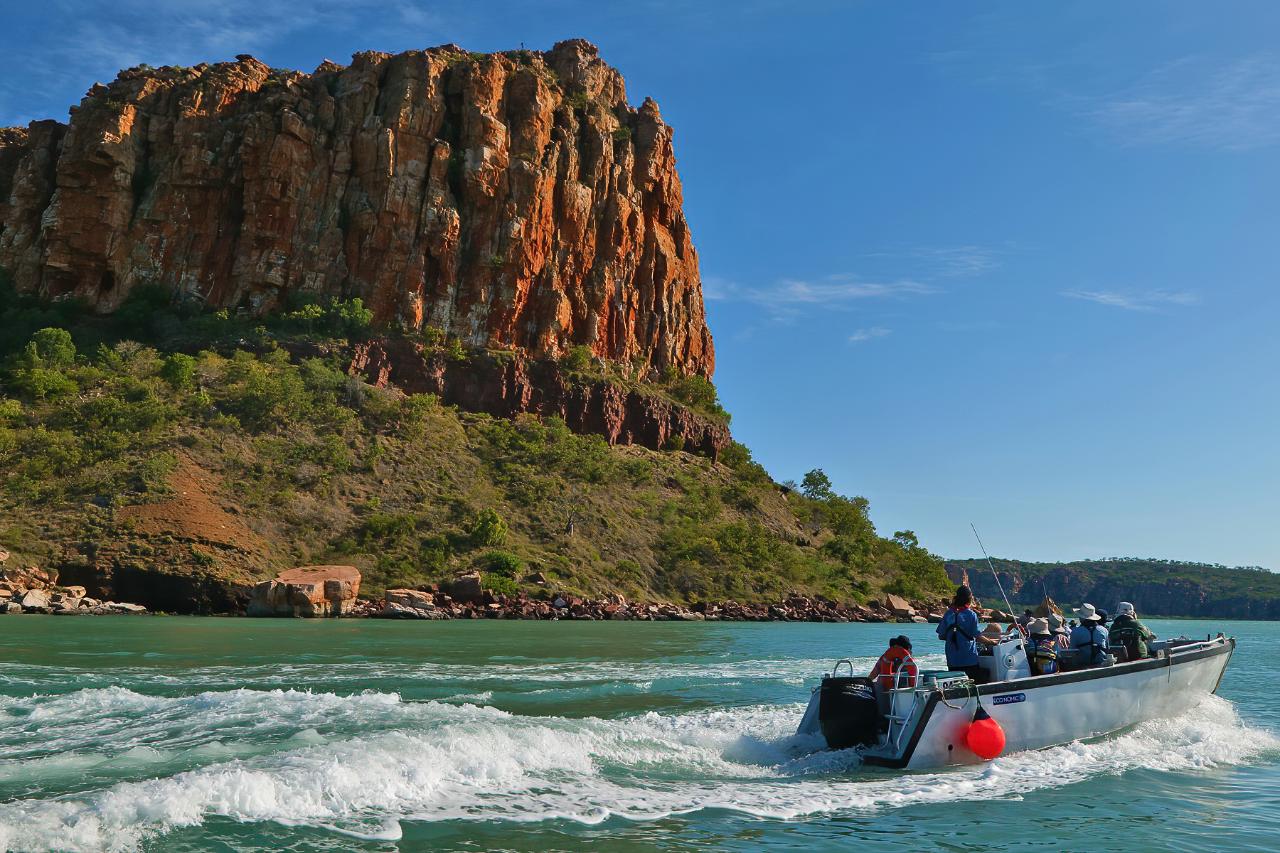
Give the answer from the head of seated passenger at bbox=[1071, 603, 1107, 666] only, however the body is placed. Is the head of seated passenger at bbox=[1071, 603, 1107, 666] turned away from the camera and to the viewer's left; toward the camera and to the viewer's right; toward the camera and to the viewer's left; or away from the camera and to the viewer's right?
away from the camera and to the viewer's right

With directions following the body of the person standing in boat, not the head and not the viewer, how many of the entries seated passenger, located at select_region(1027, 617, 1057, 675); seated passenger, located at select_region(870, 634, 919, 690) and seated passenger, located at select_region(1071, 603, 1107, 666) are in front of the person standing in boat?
2

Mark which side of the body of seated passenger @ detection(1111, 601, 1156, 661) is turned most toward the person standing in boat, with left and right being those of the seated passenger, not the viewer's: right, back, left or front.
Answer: back

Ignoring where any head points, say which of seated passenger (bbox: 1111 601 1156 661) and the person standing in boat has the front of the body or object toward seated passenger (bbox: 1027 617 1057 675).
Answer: the person standing in boat

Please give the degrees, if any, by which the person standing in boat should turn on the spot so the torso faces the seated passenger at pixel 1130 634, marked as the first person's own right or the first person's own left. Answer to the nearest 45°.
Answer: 0° — they already face them

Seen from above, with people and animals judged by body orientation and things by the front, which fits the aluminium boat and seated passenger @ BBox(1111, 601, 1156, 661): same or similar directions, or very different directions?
same or similar directions

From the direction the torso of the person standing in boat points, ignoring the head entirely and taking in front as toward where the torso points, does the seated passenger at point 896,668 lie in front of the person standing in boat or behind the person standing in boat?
behind

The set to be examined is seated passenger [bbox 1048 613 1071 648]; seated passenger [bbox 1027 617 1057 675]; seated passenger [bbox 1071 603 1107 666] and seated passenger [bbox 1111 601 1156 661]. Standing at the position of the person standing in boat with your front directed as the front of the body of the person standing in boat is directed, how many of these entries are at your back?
0

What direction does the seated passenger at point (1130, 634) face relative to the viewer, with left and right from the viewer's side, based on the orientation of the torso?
facing away from the viewer and to the right of the viewer

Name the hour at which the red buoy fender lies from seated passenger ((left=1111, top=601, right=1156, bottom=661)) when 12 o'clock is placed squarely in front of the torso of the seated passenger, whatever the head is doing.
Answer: The red buoy fender is roughly at 5 o'clock from the seated passenger.

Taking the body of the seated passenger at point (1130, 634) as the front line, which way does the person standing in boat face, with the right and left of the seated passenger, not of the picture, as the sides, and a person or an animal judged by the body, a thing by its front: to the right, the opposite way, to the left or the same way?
the same way

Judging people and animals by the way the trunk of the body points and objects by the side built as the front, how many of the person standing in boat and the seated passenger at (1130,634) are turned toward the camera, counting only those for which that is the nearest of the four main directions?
0

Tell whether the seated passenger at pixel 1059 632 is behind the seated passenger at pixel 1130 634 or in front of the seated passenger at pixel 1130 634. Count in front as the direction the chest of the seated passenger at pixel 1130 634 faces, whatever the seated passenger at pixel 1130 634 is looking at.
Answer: behind

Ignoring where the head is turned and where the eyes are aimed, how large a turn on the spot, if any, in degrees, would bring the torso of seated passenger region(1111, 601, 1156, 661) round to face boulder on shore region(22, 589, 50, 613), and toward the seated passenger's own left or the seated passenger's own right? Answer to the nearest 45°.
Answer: approximately 135° to the seated passenger's own left

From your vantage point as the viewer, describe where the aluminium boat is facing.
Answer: facing away from the viewer and to the right of the viewer

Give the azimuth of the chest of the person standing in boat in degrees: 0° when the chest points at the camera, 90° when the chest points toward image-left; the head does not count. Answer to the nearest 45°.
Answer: approximately 225°

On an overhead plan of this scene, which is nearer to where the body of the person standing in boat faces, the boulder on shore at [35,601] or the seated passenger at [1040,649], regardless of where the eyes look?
the seated passenger
